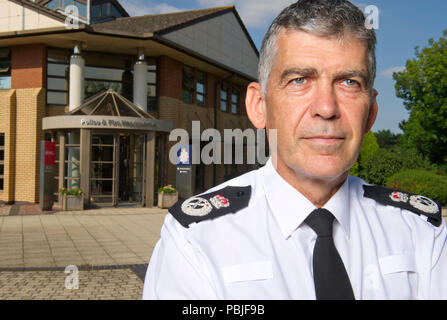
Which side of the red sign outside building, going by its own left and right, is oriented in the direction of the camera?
front

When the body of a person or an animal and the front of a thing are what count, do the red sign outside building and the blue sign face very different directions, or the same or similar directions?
same or similar directions

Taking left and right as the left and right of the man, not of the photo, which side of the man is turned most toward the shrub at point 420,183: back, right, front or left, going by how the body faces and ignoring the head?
back

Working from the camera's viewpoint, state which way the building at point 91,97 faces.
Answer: facing the viewer

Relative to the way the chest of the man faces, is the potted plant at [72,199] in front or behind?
behind

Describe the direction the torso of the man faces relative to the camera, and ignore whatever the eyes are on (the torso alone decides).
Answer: toward the camera

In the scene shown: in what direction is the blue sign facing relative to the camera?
toward the camera

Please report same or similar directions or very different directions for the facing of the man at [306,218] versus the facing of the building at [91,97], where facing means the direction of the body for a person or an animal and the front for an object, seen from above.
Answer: same or similar directions

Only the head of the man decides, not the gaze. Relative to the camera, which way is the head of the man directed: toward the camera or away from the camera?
toward the camera

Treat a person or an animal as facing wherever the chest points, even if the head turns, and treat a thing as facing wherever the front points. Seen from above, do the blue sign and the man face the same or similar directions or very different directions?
same or similar directions
